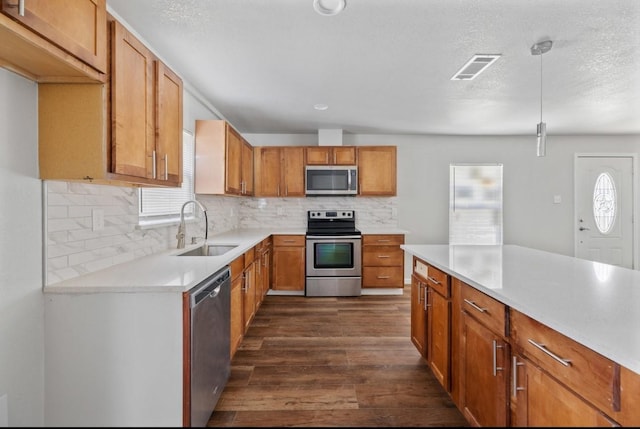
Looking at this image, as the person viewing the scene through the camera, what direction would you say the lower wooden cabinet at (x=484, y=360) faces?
facing the viewer and to the left of the viewer

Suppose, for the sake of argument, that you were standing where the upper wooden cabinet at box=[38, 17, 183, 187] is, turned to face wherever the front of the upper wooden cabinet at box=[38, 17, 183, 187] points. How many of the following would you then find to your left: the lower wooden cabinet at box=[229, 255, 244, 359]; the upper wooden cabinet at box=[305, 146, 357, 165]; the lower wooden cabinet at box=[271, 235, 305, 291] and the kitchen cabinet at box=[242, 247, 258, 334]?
4

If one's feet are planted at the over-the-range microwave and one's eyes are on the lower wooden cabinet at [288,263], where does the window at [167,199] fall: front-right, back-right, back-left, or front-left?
front-left

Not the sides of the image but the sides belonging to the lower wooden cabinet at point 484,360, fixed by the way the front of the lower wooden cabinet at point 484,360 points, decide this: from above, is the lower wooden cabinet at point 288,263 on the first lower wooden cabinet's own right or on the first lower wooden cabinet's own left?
on the first lower wooden cabinet's own right

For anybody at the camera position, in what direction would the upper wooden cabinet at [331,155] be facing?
facing the viewer

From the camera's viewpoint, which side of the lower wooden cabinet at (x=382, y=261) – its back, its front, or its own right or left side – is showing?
front

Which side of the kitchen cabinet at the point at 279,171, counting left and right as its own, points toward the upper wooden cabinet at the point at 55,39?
front

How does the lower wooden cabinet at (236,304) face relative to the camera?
to the viewer's right

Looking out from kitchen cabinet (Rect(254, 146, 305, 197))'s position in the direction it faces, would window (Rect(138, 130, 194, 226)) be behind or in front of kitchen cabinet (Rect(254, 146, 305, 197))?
in front

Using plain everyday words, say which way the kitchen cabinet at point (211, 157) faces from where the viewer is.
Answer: facing to the right of the viewer

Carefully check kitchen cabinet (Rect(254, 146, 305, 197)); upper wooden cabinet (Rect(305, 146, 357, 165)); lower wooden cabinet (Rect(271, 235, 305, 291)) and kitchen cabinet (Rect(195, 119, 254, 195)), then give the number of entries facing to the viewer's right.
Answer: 1

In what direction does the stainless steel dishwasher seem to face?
to the viewer's right

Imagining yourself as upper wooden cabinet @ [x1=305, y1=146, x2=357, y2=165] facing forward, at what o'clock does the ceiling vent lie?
The ceiling vent is roughly at 11 o'clock from the upper wooden cabinet.

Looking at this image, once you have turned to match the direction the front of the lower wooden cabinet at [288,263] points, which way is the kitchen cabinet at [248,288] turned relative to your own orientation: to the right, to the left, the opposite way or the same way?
to the left

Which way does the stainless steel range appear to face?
toward the camera

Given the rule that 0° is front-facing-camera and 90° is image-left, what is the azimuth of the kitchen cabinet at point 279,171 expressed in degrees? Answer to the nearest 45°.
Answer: approximately 0°
